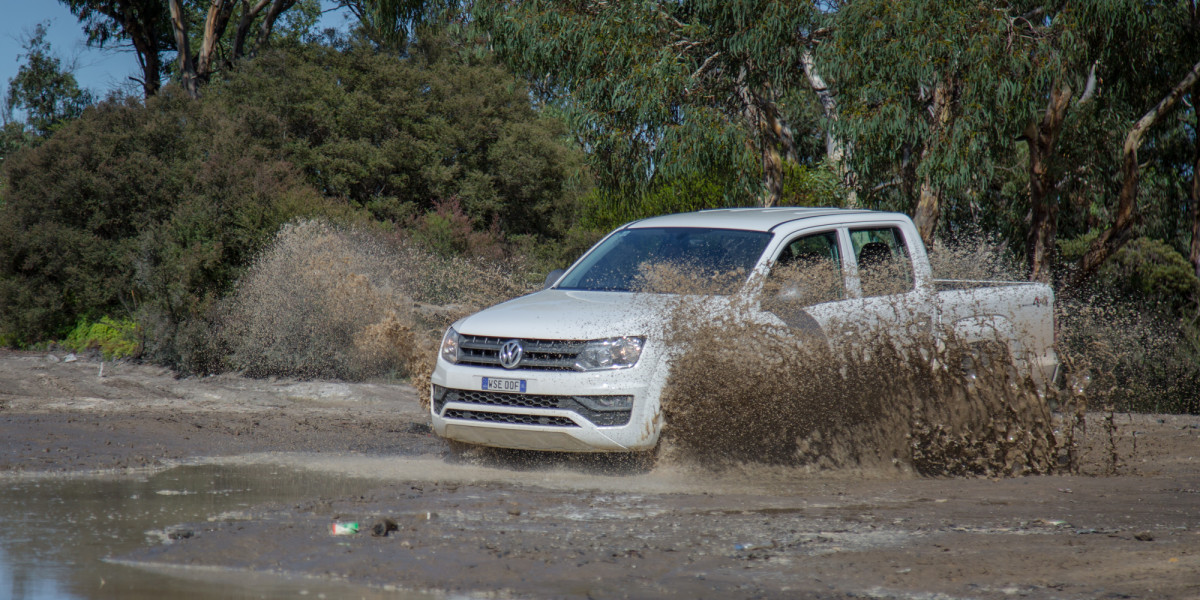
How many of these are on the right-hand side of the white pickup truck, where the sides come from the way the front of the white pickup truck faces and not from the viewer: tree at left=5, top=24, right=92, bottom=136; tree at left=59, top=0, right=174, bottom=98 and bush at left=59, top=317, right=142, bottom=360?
3

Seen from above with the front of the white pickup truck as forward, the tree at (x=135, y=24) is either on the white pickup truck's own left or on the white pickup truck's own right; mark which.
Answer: on the white pickup truck's own right

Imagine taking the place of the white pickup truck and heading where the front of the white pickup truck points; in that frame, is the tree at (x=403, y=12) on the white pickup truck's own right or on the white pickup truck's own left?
on the white pickup truck's own right

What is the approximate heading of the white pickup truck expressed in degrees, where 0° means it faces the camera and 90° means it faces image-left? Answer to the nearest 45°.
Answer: approximately 45°

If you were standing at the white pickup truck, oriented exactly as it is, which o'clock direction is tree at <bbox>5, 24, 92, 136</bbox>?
The tree is roughly at 3 o'clock from the white pickup truck.

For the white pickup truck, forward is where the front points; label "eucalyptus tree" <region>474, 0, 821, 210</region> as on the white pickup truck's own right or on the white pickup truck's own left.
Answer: on the white pickup truck's own right

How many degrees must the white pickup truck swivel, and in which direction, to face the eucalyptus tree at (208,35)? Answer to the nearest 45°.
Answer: approximately 90° to its right

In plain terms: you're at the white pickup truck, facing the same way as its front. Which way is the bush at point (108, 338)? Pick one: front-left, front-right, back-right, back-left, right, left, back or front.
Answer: right

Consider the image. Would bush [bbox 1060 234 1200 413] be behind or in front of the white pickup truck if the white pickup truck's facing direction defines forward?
behind
